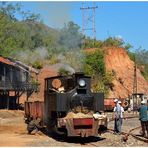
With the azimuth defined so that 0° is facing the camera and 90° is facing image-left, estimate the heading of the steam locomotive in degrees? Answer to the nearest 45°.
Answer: approximately 315°
